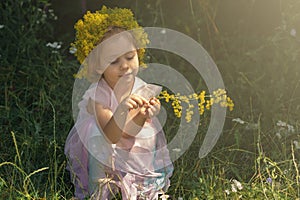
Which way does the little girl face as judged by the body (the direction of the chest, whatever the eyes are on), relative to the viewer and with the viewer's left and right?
facing the viewer and to the right of the viewer

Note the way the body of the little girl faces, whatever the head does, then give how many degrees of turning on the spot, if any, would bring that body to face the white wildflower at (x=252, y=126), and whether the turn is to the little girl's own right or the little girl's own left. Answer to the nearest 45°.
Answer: approximately 90° to the little girl's own left

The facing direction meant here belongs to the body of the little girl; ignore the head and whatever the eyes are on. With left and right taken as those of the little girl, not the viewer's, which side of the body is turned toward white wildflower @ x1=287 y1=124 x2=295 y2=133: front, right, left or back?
left

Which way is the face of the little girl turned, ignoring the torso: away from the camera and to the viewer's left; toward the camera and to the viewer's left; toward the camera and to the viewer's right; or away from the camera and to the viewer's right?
toward the camera and to the viewer's right

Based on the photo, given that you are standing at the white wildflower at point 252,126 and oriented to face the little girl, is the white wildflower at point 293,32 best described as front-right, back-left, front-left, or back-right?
back-right

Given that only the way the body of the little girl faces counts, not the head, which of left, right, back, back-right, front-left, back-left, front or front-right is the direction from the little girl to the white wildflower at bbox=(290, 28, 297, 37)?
left
